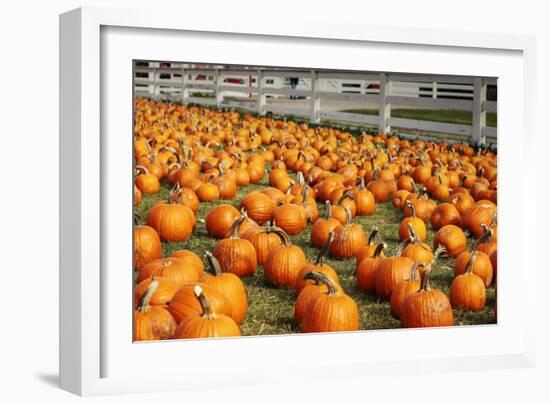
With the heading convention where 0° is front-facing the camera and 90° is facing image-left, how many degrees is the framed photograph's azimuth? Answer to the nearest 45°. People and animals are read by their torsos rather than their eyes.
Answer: approximately 315°
